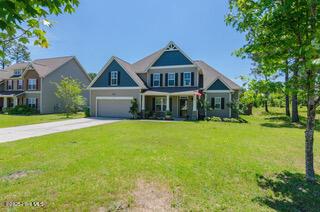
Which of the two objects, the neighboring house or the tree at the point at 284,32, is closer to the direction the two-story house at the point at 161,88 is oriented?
the tree

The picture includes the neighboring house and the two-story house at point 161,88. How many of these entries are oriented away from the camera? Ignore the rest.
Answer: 0

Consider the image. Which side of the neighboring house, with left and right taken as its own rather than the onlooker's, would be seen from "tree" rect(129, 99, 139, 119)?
left

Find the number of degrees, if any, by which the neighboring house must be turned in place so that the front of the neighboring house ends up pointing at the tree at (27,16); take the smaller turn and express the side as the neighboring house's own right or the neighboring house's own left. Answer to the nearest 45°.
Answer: approximately 45° to the neighboring house's own left

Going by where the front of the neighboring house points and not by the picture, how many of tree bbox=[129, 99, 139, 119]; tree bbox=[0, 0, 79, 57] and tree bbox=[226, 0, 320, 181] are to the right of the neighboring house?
0

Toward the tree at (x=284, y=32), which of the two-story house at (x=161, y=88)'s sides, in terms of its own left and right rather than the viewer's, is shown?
front

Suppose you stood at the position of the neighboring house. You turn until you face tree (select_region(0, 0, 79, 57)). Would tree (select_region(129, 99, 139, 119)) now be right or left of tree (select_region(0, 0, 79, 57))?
left

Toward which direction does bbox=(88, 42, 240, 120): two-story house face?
toward the camera

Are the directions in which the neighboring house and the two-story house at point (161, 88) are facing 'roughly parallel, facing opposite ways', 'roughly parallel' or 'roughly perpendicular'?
roughly parallel

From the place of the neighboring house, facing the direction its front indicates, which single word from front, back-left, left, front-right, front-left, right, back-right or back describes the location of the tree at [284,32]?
front-left

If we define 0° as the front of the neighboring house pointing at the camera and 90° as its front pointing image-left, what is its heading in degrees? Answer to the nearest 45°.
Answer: approximately 45°

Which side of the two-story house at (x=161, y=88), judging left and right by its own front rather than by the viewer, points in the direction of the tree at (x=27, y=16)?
front
